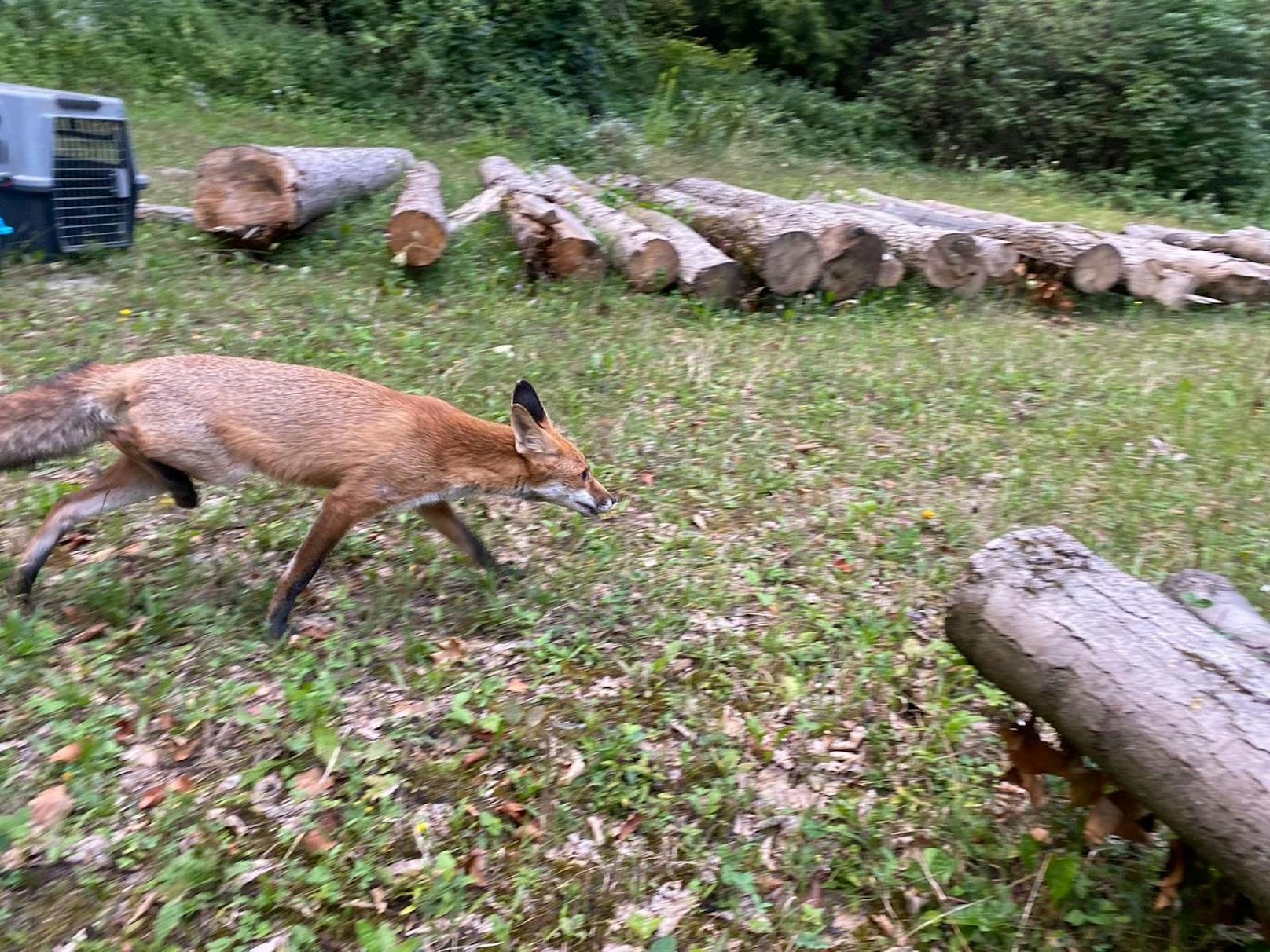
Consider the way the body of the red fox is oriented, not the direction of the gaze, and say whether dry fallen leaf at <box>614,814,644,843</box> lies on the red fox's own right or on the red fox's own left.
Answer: on the red fox's own right

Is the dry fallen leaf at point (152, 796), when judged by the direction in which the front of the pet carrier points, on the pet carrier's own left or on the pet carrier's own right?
on the pet carrier's own right

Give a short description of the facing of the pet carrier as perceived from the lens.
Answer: facing the viewer and to the right of the viewer

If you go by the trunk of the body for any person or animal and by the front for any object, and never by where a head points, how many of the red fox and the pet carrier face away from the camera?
0

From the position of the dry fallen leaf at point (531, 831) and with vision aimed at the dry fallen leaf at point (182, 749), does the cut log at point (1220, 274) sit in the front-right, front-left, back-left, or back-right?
back-right

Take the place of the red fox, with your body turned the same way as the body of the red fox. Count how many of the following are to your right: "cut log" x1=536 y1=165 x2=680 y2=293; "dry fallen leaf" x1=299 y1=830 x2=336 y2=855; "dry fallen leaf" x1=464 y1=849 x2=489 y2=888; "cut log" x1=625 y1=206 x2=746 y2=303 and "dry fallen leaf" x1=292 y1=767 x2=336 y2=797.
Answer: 3

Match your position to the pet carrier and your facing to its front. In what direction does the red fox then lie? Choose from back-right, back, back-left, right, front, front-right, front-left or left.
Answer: front-right

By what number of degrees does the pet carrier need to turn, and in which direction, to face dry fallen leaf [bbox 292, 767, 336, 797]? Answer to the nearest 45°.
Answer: approximately 45° to its right

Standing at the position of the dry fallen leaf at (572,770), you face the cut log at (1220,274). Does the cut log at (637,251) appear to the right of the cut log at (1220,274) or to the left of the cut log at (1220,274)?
left

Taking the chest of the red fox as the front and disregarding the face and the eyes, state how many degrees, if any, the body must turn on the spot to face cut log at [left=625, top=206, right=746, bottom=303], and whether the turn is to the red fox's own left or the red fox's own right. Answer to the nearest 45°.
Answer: approximately 45° to the red fox's own left

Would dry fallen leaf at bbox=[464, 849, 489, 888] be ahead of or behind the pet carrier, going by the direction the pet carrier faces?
ahead

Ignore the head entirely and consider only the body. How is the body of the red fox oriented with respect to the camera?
to the viewer's right

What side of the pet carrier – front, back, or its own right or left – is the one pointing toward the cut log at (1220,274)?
front

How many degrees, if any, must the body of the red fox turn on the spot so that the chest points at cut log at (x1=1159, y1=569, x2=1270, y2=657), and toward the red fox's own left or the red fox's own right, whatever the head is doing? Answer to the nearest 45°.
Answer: approximately 45° to the red fox's own right

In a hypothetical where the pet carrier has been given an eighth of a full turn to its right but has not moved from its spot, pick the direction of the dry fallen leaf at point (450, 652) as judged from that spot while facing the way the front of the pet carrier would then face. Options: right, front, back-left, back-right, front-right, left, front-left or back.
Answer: front
